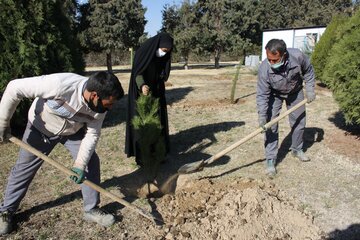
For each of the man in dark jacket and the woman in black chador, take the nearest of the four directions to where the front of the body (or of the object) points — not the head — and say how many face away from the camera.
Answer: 0

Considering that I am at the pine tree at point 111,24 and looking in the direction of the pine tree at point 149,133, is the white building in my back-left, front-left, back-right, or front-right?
front-left

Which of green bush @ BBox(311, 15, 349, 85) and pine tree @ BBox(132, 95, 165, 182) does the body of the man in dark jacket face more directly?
the pine tree

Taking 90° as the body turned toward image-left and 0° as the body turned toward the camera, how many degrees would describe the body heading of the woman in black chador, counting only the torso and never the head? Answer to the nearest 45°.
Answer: approximately 315°

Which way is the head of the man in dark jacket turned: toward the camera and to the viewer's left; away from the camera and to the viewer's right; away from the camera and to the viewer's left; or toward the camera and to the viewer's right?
toward the camera and to the viewer's left

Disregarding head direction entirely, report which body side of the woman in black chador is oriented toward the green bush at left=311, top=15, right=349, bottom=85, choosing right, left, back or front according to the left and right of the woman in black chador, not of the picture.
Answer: left

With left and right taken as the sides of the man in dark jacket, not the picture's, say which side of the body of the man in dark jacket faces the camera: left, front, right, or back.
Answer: front

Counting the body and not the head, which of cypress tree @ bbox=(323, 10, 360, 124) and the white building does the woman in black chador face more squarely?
the cypress tree

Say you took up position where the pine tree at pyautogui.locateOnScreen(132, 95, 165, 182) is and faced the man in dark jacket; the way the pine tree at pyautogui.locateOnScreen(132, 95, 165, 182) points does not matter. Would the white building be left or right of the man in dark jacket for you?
left

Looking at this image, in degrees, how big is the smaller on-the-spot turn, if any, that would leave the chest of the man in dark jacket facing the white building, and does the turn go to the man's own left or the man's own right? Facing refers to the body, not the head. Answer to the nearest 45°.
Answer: approximately 180°

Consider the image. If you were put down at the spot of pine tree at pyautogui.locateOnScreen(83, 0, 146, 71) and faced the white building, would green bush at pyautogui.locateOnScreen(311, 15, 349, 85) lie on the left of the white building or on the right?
right

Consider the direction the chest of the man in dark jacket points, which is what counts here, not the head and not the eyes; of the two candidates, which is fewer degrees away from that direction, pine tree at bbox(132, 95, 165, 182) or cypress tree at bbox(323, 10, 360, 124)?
the pine tree

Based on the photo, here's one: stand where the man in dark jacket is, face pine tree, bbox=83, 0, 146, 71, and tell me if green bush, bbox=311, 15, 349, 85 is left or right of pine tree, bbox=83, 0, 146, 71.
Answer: right

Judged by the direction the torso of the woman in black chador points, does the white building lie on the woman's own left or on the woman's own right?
on the woman's own left

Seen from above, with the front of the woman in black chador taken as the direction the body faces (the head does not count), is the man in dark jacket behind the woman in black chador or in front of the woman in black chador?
in front
